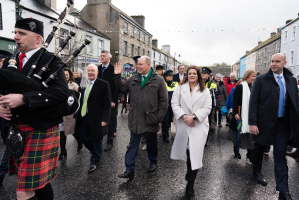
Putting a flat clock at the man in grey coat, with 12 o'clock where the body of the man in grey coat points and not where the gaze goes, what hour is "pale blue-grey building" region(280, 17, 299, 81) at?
The pale blue-grey building is roughly at 6 o'clock from the man in grey coat.

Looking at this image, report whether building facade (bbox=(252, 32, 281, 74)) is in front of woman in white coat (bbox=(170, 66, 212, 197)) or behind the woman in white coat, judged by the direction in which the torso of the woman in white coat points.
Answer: behind

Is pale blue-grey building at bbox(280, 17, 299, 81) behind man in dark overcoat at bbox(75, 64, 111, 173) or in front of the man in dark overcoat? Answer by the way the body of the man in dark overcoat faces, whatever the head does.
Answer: behind

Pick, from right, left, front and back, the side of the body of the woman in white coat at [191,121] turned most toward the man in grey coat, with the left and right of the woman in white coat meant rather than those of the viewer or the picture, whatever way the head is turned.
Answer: right

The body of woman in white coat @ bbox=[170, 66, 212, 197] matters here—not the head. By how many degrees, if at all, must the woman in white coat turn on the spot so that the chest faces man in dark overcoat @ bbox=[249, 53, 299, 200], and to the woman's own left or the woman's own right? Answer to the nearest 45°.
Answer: approximately 90° to the woman's own left

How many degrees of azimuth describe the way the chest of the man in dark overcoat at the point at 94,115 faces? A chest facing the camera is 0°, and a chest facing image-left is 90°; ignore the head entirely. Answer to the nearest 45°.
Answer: approximately 45°
